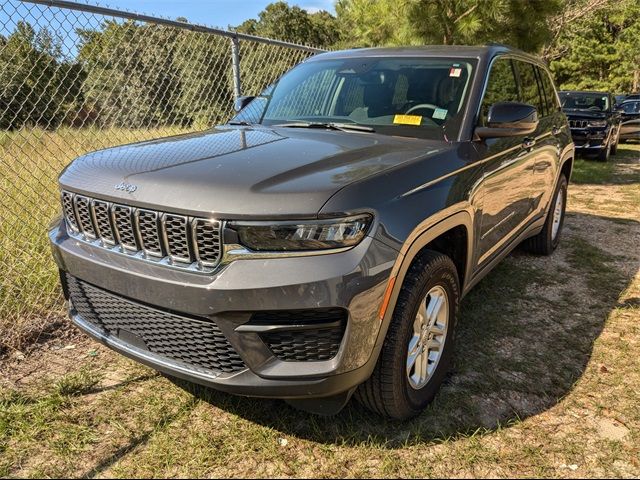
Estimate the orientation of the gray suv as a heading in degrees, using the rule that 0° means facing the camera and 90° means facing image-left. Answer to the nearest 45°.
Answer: approximately 45°

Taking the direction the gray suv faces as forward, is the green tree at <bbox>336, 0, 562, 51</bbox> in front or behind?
behind

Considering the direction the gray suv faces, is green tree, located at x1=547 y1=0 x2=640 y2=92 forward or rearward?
rearward

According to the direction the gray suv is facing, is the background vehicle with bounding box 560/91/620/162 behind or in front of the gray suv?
behind

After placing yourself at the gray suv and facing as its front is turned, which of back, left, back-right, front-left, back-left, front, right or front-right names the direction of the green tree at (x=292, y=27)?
back-right

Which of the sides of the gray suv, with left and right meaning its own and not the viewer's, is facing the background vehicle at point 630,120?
back

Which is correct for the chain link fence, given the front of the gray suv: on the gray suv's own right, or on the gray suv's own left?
on the gray suv's own right
